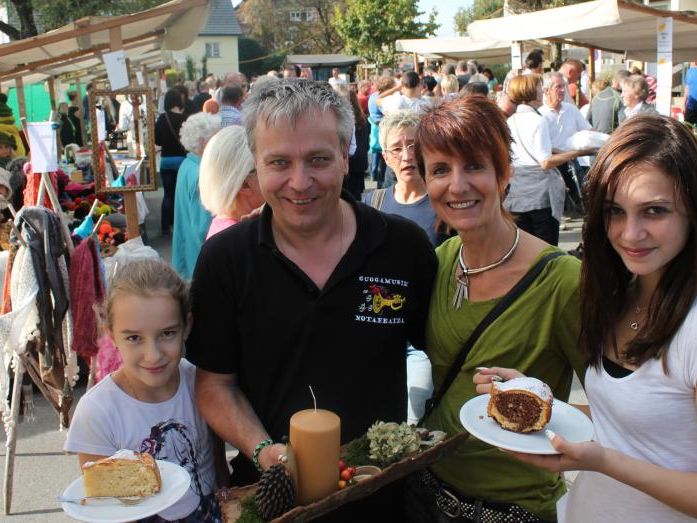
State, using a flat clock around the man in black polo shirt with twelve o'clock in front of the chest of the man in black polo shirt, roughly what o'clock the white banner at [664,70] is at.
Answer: The white banner is roughly at 7 o'clock from the man in black polo shirt.

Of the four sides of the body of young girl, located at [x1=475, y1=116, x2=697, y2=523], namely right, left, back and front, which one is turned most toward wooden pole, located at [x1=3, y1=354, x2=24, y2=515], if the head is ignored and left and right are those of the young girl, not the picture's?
right

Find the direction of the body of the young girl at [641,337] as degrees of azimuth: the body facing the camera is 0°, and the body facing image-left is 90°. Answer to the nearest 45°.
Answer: approximately 45°
